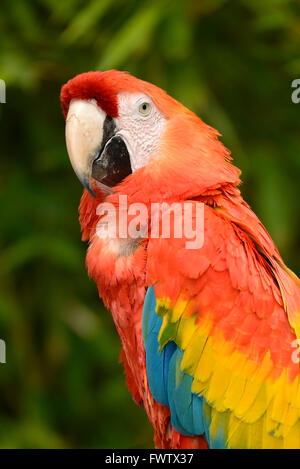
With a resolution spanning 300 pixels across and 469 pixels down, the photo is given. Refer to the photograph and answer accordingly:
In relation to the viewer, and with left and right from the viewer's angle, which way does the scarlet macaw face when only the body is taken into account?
facing the viewer and to the left of the viewer
